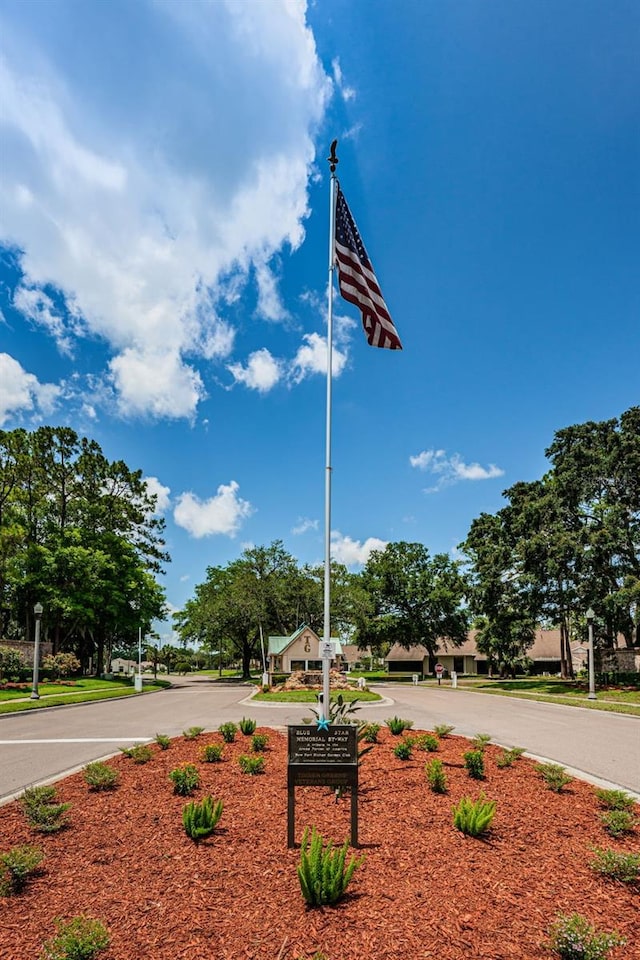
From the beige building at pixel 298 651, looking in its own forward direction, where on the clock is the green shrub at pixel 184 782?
The green shrub is roughly at 12 o'clock from the beige building.

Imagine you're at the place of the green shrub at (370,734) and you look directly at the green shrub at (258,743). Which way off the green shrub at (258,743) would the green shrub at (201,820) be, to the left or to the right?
left

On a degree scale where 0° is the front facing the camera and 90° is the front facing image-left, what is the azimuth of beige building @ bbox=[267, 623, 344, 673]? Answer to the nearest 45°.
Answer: approximately 0°

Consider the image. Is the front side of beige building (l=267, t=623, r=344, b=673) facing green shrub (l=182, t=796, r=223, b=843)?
yes

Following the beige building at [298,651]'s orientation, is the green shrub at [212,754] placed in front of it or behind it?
in front

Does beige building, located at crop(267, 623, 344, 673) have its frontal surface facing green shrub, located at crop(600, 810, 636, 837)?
yes

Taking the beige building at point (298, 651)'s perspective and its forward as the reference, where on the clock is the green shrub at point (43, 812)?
The green shrub is roughly at 12 o'clock from the beige building.

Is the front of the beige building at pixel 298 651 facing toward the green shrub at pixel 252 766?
yes

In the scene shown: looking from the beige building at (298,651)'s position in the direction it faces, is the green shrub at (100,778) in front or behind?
in front

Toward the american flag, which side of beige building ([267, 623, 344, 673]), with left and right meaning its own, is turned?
front

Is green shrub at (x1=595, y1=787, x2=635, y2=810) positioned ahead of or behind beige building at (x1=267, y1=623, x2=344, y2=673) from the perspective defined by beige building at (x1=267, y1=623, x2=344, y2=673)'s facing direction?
ahead

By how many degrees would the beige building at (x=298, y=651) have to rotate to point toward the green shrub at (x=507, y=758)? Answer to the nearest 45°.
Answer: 0° — it already faces it
